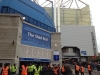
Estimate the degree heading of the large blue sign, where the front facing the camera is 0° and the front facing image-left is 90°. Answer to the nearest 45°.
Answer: approximately 315°

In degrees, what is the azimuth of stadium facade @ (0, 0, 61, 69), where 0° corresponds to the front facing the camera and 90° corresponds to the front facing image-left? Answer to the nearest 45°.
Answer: approximately 315°
